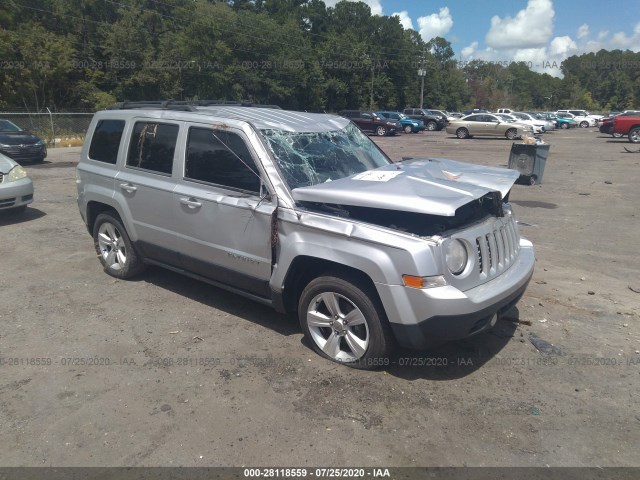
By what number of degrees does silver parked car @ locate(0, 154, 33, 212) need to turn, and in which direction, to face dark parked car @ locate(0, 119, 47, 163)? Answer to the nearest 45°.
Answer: approximately 135° to its left

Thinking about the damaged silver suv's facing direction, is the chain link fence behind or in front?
behind

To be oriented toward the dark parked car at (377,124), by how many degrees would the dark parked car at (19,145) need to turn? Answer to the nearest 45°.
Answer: approximately 90° to its left

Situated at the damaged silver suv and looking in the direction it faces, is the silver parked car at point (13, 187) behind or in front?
behind

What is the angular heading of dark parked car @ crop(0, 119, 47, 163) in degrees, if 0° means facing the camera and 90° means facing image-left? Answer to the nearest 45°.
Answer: approximately 315°

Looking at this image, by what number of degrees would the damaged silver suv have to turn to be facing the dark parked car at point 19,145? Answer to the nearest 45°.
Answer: approximately 180°

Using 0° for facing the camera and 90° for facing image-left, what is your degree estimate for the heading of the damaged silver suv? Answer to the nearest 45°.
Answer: approximately 315°

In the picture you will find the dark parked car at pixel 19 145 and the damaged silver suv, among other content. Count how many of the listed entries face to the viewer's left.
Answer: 0
